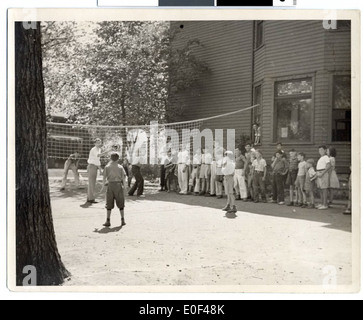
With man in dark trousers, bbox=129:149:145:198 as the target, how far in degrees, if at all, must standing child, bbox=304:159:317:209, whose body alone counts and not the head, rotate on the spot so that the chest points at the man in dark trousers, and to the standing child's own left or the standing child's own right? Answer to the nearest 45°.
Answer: approximately 45° to the standing child's own right

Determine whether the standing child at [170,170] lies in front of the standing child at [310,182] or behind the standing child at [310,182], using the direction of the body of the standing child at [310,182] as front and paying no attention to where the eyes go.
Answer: in front

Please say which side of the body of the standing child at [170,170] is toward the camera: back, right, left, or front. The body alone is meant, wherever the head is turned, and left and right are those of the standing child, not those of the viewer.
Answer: front

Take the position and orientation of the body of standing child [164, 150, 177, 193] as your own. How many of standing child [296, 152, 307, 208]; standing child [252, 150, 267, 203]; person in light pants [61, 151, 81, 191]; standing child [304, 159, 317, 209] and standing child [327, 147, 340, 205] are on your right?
1
